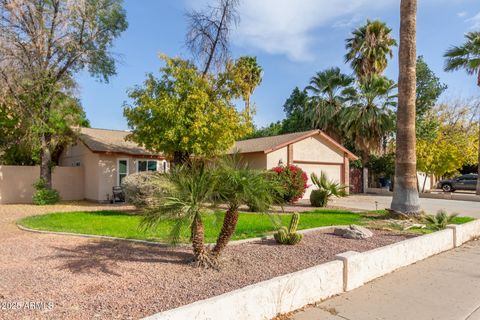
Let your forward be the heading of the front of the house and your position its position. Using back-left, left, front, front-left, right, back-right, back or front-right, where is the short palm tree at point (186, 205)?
front-right

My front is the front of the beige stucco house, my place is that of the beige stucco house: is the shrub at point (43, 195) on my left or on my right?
on my right

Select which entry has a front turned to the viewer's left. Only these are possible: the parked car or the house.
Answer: the parked car

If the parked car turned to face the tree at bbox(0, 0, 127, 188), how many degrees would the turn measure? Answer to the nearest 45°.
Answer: approximately 45° to its left

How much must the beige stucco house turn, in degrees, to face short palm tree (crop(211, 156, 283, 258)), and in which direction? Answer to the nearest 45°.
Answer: approximately 45° to its right

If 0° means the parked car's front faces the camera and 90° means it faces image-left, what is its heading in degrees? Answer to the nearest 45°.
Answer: approximately 90°

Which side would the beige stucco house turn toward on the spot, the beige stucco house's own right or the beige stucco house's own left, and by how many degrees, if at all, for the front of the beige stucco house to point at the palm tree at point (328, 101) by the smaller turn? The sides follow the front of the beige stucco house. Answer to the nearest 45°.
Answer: approximately 135° to the beige stucco house's own left

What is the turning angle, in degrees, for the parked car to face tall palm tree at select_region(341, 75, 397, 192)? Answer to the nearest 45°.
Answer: approximately 45° to its left

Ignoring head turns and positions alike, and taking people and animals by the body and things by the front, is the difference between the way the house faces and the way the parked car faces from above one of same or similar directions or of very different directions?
very different directions

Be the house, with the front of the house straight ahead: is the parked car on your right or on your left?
on your left

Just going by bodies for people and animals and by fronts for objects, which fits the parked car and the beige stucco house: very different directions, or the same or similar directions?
very different directions

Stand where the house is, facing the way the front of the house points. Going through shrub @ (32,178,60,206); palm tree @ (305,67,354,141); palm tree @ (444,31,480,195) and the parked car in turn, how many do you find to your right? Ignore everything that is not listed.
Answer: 1
